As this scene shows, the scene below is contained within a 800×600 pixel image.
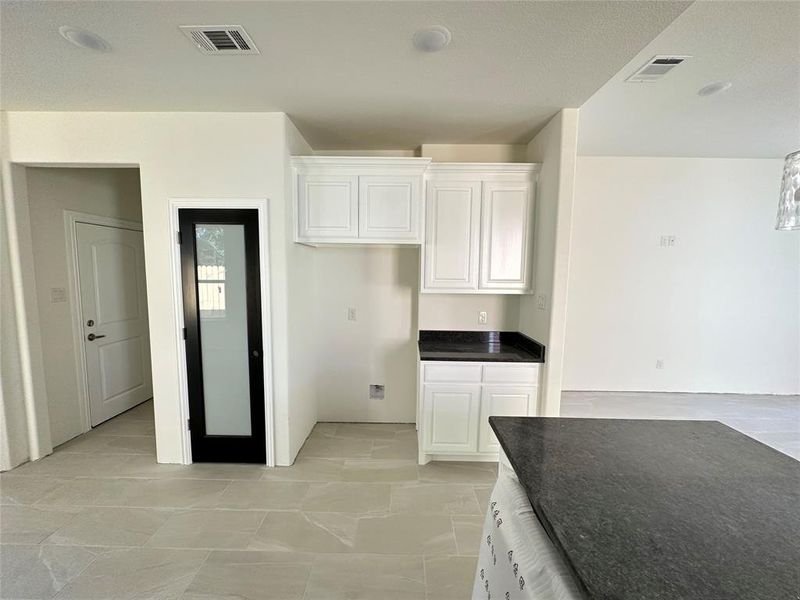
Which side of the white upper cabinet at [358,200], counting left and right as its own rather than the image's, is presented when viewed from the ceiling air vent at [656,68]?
left

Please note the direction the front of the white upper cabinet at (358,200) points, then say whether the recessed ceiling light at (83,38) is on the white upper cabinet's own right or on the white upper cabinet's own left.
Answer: on the white upper cabinet's own right

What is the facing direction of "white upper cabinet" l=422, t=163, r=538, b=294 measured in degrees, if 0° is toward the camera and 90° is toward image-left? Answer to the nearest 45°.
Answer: approximately 0°

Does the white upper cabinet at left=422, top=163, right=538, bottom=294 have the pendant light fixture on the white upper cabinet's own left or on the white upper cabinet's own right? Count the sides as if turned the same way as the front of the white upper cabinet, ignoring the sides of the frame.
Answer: on the white upper cabinet's own left
